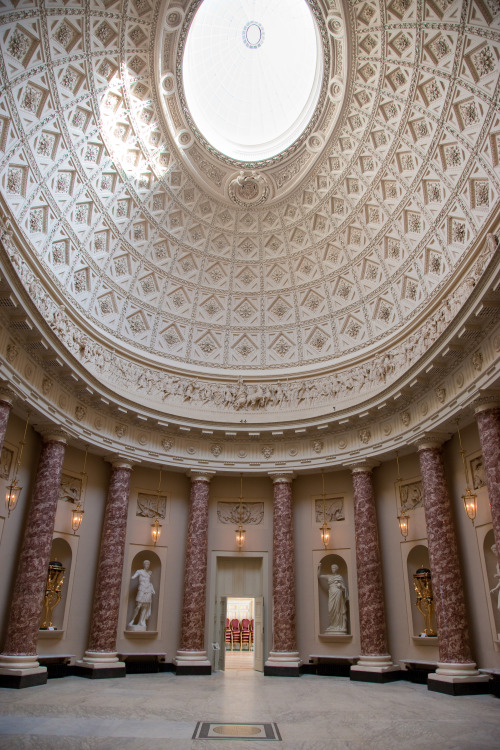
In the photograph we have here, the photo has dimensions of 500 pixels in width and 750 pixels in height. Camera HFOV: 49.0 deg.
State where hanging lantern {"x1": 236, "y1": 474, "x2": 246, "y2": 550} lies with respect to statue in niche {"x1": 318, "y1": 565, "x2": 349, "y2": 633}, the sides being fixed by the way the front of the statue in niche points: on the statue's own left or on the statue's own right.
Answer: on the statue's own right

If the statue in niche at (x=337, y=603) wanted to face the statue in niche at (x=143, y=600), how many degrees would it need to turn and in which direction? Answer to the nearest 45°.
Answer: approximately 90° to its right

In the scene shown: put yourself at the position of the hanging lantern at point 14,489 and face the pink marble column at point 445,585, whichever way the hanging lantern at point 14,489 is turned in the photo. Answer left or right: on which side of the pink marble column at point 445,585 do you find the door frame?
left

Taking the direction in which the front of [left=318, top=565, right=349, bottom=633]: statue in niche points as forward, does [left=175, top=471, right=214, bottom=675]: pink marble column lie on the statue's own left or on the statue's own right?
on the statue's own right

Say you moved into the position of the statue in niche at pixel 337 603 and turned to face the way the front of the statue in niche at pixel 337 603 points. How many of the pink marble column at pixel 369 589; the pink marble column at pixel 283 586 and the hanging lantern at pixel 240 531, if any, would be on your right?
2

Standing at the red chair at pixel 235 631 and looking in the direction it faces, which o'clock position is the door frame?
The door frame is roughly at 12 o'clock from the red chair.

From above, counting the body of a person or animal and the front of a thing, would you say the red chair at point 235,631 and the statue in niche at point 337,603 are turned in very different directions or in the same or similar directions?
same or similar directions

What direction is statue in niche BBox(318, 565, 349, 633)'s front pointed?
toward the camera

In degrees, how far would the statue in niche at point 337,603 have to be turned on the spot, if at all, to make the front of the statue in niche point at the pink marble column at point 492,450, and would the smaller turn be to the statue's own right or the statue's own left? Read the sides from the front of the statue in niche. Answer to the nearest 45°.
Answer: approximately 45° to the statue's own left

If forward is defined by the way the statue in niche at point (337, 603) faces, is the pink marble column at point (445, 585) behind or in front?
in front

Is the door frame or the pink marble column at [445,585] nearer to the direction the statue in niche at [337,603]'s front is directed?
the pink marble column

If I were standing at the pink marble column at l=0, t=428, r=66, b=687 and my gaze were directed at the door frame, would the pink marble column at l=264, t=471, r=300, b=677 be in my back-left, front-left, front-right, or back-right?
front-right

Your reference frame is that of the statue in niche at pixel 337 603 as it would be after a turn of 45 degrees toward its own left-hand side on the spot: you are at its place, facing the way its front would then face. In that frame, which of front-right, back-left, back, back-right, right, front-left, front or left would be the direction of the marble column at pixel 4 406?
right

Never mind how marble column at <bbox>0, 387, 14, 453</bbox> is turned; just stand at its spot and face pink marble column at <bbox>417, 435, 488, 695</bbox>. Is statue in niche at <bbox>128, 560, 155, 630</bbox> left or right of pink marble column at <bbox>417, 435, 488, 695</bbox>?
left

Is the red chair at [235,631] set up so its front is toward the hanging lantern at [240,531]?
yes
